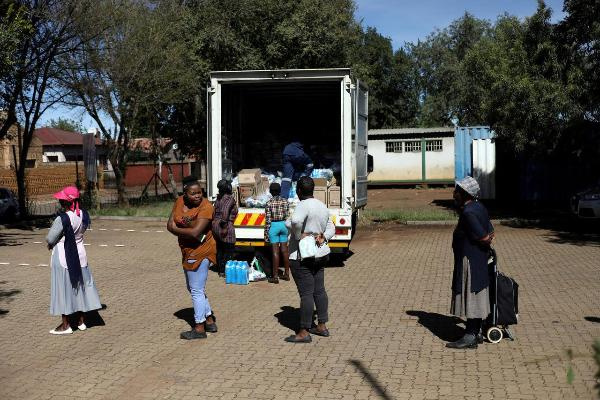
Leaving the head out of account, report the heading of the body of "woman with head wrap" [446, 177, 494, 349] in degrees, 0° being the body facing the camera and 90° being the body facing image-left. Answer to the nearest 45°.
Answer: approximately 90°

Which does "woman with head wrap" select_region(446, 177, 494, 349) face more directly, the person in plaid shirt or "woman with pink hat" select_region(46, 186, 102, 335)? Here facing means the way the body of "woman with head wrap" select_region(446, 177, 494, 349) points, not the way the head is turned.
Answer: the woman with pink hat

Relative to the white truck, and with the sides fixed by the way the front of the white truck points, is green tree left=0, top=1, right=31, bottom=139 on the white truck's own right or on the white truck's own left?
on the white truck's own left

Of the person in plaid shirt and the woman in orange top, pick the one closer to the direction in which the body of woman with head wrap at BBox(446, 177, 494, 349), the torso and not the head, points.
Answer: the woman in orange top

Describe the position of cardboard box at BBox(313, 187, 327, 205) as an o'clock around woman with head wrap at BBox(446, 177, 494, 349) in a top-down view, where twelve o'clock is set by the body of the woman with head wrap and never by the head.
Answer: The cardboard box is roughly at 2 o'clock from the woman with head wrap.

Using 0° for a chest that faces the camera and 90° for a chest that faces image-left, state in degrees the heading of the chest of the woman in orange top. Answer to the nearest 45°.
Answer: approximately 45°

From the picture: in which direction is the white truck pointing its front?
away from the camera

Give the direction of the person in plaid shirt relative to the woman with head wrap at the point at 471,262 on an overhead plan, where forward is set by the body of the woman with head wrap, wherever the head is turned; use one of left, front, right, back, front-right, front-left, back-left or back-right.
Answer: front-right

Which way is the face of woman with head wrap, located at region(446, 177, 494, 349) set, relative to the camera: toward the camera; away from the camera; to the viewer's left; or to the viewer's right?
to the viewer's left

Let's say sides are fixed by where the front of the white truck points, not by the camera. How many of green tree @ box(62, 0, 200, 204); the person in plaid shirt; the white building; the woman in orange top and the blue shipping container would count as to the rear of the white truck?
2

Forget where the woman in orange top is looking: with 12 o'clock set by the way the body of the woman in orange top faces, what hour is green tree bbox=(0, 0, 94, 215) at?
The green tree is roughly at 4 o'clock from the woman in orange top.
